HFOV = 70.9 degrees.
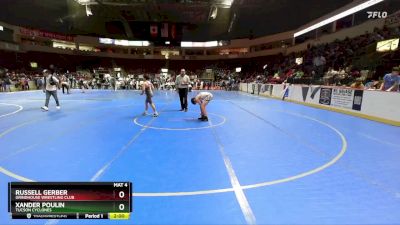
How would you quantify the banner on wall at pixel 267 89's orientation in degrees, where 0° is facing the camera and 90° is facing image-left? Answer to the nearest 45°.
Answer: approximately 45°

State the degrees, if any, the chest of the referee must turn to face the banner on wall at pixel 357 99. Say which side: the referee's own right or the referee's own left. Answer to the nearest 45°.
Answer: approximately 90° to the referee's own left

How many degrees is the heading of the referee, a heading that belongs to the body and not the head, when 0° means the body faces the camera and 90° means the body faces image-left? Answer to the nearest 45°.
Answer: approximately 0°

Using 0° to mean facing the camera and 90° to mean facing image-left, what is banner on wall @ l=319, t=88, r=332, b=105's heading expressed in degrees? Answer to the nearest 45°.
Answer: approximately 45°

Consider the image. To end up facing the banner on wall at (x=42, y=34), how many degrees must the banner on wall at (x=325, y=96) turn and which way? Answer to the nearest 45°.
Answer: approximately 45° to its right

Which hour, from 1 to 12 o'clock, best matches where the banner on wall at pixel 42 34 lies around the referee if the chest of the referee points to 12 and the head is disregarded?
The banner on wall is roughly at 5 o'clock from the referee.

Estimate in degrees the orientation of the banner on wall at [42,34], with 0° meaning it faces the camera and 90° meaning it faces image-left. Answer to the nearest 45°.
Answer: approximately 315°

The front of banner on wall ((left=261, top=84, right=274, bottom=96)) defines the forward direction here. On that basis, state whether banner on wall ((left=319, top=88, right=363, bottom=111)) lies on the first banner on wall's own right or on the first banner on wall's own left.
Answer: on the first banner on wall's own left

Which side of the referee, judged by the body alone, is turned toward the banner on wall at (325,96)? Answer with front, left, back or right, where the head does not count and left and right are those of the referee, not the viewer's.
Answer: left

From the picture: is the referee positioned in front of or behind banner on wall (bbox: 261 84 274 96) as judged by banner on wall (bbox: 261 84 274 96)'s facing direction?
in front

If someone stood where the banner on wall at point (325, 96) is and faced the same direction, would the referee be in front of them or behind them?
in front

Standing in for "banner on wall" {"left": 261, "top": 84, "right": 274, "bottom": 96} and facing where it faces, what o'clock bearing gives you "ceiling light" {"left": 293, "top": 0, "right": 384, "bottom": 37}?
The ceiling light is roughly at 6 o'clock from the banner on wall.
